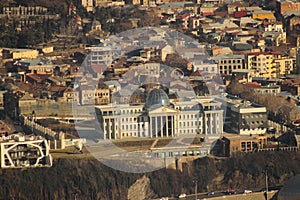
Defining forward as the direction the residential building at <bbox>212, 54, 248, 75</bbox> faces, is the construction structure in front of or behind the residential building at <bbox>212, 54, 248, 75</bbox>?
in front

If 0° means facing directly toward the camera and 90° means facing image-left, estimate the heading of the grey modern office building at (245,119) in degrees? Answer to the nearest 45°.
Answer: approximately 0°

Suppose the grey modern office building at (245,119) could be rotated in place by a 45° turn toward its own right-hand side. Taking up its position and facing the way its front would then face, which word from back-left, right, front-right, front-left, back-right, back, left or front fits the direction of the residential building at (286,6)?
back-right

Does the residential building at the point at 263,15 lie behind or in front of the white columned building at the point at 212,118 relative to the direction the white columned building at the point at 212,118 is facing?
behind

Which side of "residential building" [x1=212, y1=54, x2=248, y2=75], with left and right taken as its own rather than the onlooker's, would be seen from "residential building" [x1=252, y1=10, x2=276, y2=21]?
back

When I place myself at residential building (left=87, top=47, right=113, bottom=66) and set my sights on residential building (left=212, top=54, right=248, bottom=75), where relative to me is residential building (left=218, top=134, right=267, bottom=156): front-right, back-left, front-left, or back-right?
front-right

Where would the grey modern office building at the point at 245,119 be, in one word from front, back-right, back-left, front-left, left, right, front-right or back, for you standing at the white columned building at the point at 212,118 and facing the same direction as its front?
left

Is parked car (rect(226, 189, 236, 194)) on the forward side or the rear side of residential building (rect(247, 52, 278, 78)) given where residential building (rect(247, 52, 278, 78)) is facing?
on the forward side

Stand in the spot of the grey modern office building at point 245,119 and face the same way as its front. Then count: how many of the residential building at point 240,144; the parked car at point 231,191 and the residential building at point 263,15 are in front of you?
2

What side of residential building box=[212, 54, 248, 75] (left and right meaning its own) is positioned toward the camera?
front

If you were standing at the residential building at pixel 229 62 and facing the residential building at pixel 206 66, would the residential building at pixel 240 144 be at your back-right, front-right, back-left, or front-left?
front-left

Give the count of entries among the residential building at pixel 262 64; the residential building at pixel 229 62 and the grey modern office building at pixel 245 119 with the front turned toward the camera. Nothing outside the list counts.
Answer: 3

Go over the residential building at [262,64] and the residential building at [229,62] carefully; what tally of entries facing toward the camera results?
2

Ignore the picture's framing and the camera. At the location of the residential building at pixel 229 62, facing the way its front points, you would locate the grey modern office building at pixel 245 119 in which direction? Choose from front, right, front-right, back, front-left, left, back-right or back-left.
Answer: front
